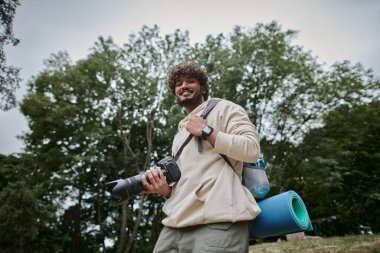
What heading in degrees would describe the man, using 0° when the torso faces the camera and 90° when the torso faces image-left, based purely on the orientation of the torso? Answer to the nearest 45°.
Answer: approximately 45°

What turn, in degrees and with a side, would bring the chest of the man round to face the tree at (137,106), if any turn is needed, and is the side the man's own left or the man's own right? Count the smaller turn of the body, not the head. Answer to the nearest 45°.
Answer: approximately 135° to the man's own right
